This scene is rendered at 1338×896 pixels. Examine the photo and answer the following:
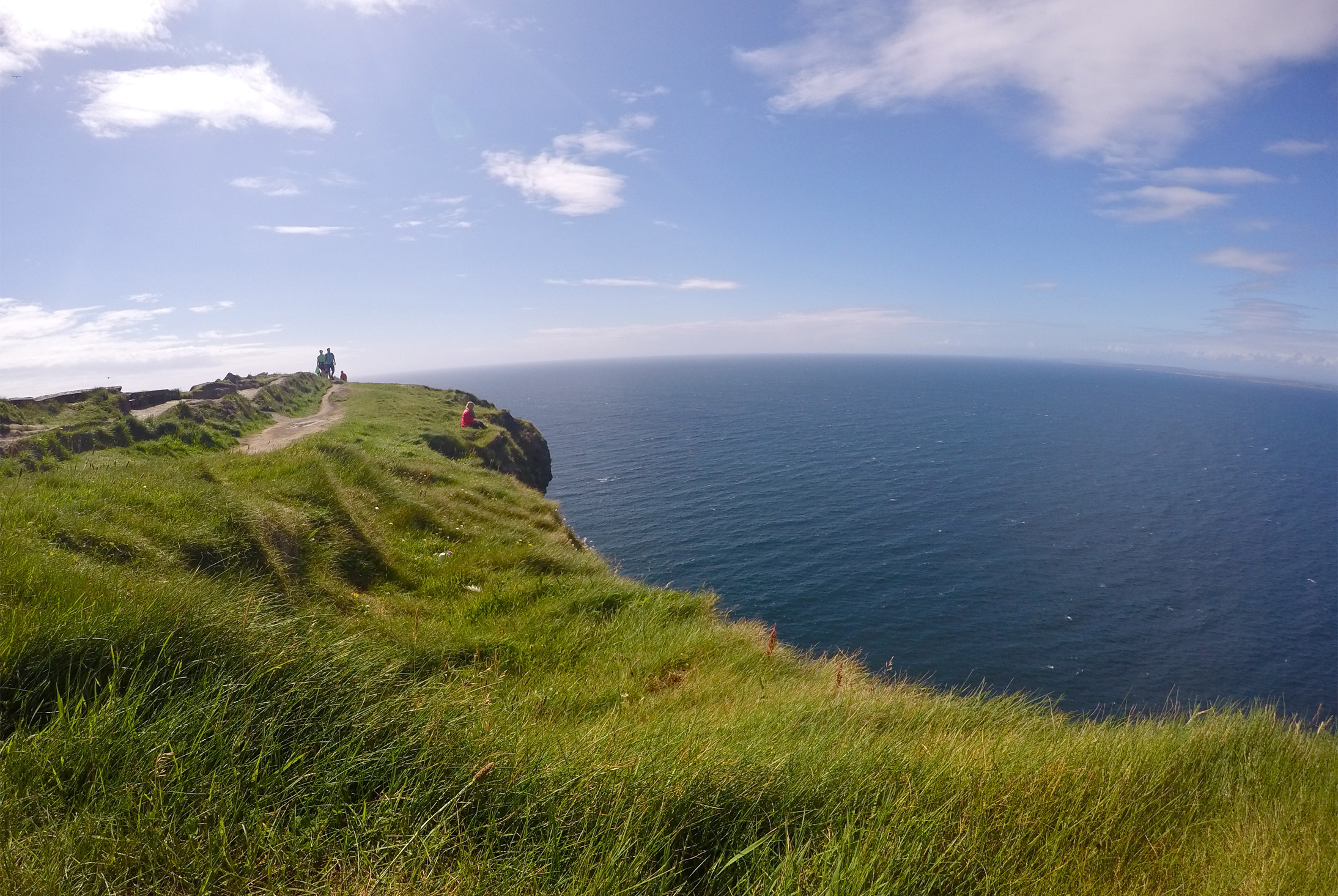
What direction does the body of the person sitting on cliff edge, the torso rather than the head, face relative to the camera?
to the viewer's right
